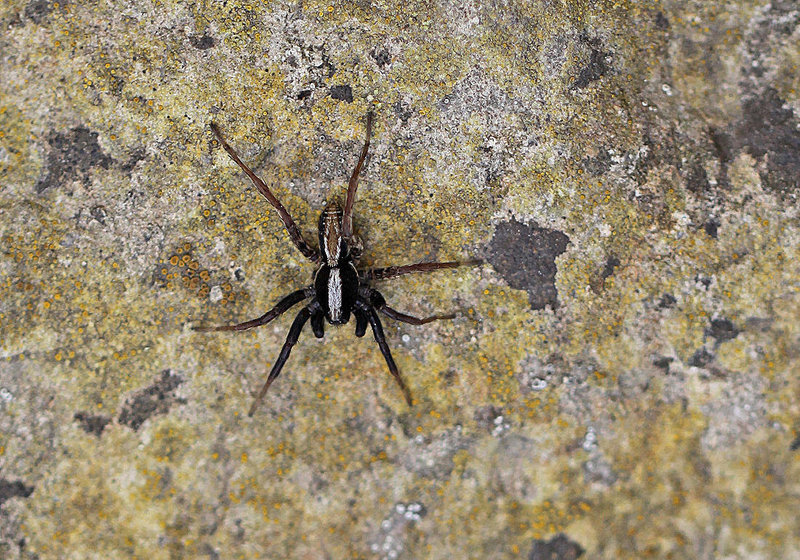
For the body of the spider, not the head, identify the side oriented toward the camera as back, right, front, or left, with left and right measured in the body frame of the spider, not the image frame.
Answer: front
